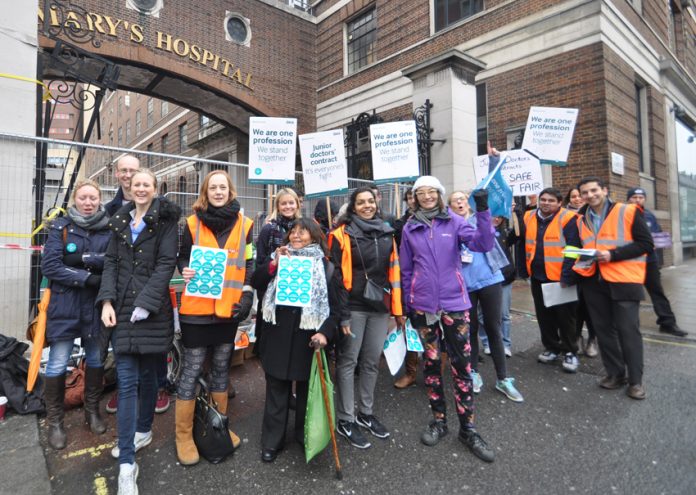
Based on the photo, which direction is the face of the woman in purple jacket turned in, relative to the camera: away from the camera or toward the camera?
toward the camera

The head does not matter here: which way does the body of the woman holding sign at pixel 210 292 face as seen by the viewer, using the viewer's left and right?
facing the viewer

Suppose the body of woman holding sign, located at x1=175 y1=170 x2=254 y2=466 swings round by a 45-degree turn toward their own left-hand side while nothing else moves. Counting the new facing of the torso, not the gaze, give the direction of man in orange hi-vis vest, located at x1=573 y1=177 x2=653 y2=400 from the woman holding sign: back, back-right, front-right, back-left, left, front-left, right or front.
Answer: front-left

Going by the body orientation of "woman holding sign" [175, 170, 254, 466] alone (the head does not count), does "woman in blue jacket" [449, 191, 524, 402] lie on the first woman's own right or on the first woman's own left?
on the first woman's own left

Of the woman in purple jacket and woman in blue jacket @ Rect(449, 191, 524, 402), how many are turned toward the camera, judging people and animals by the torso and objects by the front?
2

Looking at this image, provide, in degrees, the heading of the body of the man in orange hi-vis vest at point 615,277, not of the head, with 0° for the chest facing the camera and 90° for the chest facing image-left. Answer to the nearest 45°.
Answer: approximately 45°

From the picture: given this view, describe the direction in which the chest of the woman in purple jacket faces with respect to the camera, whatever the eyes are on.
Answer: toward the camera

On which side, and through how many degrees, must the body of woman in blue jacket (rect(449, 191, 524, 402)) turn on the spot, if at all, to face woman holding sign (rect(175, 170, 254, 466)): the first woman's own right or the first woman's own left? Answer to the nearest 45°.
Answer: approximately 45° to the first woman's own right

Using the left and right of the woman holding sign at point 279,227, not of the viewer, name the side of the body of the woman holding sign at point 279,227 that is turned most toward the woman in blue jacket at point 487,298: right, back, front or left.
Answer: left

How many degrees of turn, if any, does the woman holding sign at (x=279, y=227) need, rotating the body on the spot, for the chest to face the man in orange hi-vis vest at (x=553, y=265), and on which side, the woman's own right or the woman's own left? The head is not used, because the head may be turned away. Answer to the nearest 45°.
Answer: approximately 90° to the woman's own left

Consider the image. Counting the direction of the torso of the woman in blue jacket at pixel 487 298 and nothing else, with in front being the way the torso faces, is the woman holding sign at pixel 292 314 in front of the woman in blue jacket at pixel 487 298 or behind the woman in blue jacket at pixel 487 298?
in front
